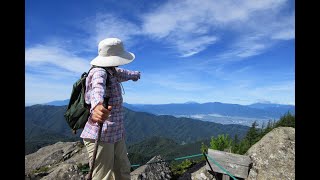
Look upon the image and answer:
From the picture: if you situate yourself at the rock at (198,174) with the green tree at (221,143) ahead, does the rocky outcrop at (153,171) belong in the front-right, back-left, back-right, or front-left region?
back-left

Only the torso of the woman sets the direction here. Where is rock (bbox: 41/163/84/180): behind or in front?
behind

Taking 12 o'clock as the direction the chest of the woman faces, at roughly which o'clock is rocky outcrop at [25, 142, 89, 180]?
The rocky outcrop is roughly at 7 o'clock from the woman.
